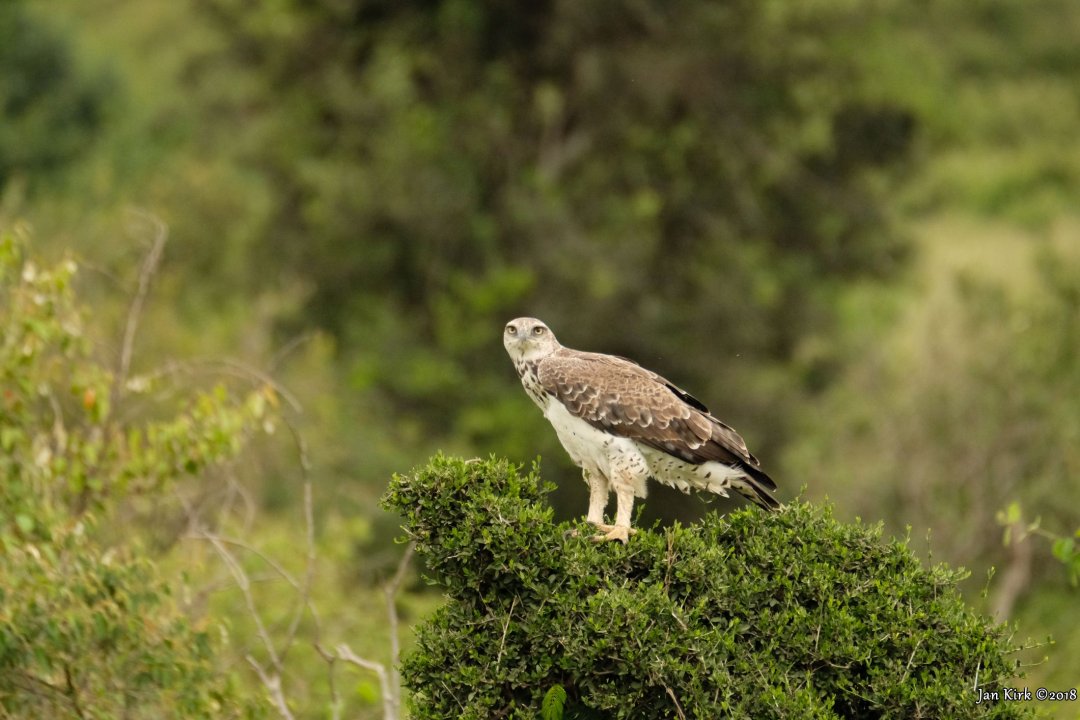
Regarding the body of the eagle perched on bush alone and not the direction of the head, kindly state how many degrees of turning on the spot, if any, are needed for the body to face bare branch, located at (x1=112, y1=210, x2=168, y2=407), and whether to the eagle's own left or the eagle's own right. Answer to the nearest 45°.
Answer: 0° — it already faces it

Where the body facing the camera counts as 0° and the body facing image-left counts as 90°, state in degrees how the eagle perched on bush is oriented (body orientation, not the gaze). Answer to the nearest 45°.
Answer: approximately 90°
